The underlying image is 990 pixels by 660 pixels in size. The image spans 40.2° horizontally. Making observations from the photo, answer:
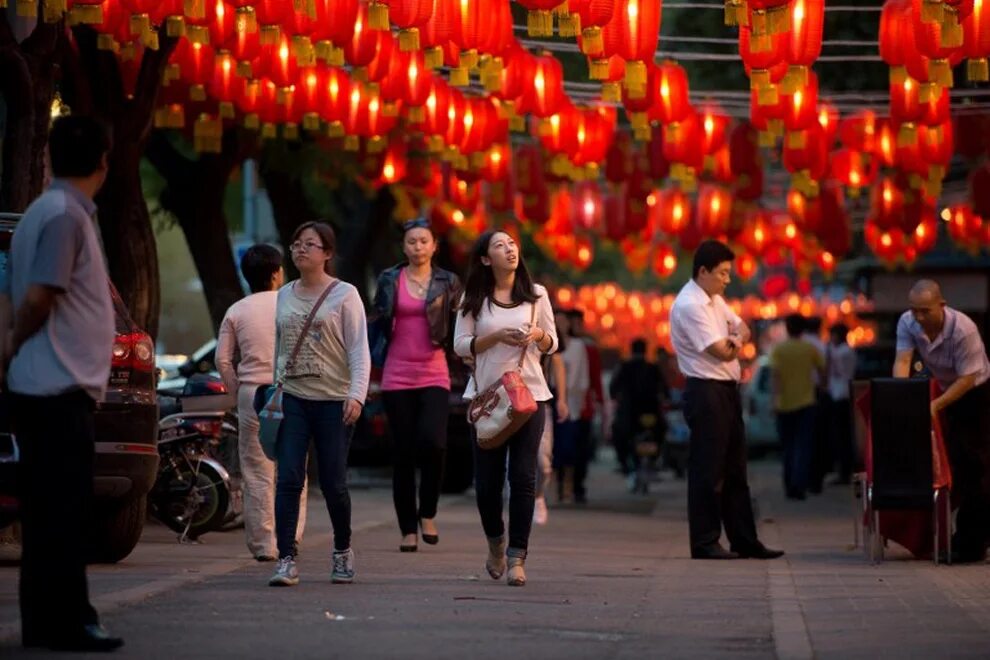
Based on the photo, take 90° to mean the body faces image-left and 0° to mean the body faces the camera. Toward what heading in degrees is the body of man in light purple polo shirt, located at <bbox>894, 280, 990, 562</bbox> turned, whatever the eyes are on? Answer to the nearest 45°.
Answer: approximately 45°

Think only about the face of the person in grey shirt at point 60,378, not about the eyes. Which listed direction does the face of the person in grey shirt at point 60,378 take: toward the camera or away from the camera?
away from the camera

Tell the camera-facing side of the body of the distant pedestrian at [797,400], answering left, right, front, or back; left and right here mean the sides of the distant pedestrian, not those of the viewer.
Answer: back

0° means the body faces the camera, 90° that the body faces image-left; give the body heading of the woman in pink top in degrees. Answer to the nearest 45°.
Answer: approximately 0°

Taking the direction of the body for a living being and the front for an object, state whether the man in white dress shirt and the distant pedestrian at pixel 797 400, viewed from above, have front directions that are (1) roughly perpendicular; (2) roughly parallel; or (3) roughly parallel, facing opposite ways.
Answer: roughly perpendicular

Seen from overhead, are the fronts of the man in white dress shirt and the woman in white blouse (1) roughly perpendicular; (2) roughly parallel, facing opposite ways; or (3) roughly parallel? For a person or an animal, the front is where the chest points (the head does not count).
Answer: roughly perpendicular

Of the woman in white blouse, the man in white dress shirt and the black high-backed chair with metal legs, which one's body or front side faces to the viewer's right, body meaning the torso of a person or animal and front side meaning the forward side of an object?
the man in white dress shirt

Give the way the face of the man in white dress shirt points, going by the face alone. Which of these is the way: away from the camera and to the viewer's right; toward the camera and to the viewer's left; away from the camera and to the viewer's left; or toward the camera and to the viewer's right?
toward the camera and to the viewer's right

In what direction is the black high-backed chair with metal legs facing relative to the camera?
away from the camera

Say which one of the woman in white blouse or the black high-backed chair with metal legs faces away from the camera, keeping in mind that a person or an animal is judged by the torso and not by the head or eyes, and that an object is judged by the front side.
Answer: the black high-backed chair with metal legs

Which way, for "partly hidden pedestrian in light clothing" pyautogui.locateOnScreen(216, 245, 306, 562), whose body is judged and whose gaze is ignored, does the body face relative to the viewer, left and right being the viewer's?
facing away from the viewer and to the right of the viewer
